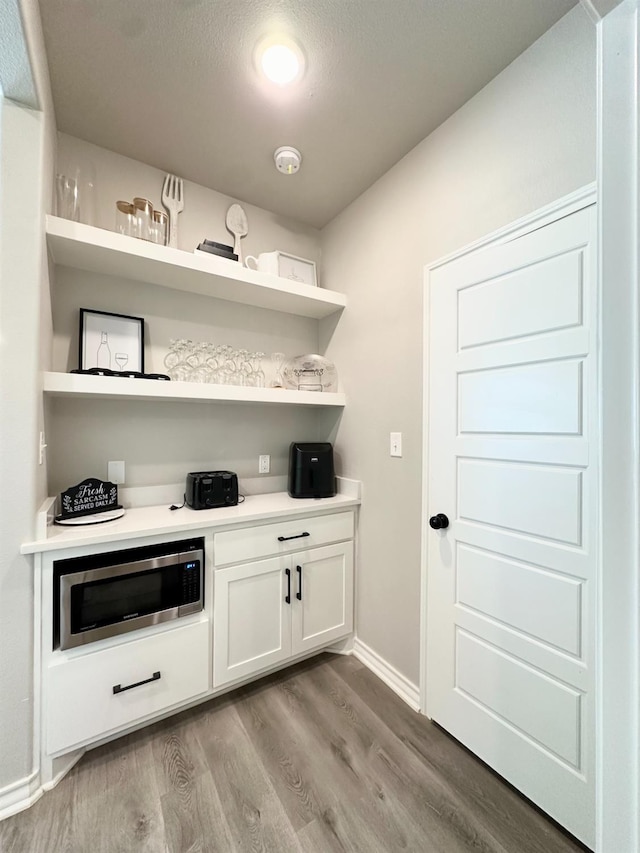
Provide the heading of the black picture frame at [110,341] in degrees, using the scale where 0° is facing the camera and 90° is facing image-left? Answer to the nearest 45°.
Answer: approximately 315°

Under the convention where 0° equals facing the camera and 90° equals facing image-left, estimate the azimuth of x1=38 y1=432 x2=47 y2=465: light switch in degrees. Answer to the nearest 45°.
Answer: approximately 270°

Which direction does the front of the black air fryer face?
toward the camera

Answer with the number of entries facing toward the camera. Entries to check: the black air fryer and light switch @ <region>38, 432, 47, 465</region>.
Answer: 1

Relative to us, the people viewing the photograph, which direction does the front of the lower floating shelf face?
facing the viewer and to the right of the viewer
